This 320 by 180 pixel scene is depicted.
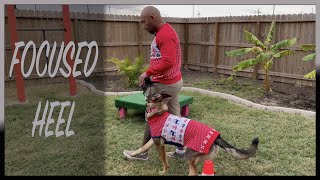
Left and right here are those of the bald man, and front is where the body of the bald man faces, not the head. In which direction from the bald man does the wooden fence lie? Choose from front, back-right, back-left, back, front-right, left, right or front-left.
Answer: right

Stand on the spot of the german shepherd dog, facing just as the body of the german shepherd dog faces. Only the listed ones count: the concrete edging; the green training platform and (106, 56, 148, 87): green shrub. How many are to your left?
0

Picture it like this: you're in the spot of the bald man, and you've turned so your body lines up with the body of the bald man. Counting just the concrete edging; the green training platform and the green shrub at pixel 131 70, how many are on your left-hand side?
0

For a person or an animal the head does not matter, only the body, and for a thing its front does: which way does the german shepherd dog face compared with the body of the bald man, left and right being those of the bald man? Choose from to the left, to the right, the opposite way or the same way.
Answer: the same way

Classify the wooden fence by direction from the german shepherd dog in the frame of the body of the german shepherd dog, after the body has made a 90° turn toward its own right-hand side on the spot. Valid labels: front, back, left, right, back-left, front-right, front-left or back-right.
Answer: front

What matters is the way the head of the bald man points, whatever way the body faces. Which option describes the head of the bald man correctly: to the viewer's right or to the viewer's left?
to the viewer's left

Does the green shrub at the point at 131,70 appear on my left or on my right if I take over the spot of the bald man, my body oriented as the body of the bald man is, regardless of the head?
on my right

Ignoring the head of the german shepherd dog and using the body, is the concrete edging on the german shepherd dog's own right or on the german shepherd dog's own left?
on the german shepherd dog's own right

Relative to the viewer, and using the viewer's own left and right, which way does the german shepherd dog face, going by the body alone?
facing to the left of the viewer

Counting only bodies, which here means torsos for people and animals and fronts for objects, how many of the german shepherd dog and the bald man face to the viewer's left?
2

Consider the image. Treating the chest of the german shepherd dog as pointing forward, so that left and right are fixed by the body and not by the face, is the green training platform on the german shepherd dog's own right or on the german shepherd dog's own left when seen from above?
on the german shepherd dog's own right

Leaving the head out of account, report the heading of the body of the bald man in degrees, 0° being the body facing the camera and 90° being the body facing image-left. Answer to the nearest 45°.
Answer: approximately 90°
